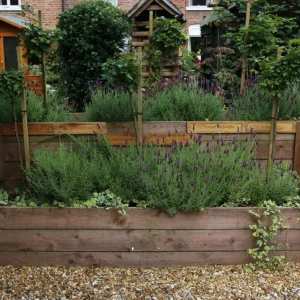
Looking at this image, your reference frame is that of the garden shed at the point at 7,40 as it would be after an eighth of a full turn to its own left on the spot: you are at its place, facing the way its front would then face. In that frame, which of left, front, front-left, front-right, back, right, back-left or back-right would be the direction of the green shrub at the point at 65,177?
front-right

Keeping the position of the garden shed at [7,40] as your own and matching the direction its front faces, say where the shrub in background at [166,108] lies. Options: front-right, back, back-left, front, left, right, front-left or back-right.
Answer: front

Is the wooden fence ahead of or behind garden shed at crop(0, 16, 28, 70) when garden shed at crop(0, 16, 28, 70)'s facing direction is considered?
ahead

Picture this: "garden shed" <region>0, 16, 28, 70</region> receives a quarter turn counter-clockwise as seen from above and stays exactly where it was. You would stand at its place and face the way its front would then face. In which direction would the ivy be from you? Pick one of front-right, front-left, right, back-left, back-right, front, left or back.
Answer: right

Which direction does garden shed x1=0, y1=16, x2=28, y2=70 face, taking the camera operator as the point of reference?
facing the viewer

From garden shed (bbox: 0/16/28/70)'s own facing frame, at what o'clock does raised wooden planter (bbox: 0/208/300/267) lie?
The raised wooden planter is roughly at 12 o'clock from the garden shed.

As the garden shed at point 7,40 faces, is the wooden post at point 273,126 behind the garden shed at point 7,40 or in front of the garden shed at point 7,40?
in front

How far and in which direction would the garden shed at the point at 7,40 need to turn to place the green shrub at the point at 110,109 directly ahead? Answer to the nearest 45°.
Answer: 0° — it already faces it
